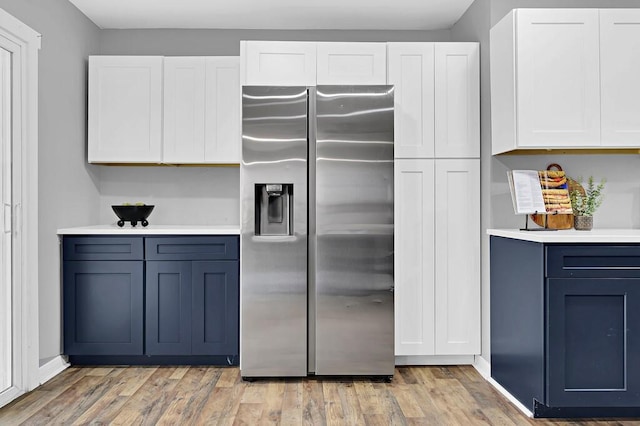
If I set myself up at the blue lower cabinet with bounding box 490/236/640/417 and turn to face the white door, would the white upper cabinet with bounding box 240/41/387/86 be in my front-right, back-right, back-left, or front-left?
front-right

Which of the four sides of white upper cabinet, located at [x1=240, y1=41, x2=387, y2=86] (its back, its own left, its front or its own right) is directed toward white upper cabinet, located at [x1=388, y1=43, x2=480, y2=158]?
left

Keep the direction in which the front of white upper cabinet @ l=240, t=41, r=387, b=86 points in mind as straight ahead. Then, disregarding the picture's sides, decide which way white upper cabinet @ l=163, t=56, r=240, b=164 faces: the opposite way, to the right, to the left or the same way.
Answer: the same way

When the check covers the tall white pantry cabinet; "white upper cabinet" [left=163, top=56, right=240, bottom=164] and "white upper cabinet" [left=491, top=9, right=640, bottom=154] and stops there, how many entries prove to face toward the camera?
3

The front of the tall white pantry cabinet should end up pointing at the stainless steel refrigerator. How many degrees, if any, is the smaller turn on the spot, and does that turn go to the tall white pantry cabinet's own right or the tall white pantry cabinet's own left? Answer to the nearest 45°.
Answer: approximately 45° to the tall white pantry cabinet's own right

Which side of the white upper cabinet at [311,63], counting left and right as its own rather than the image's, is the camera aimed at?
front

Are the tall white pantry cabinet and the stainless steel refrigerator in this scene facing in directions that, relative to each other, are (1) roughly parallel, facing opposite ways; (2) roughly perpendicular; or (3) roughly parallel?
roughly parallel

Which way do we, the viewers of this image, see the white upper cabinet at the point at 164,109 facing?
facing the viewer

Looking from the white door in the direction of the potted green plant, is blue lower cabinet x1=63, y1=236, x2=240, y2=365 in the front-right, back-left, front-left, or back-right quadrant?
front-left

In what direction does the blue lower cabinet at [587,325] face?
toward the camera

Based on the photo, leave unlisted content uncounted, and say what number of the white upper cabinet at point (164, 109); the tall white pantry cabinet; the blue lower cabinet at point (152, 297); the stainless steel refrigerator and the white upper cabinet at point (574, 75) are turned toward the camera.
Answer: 5

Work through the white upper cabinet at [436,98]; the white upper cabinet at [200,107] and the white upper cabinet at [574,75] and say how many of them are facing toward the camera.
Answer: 3

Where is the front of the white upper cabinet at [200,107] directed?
toward the camera

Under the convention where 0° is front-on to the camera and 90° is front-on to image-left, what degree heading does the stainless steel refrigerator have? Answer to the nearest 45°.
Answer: approximately 0°

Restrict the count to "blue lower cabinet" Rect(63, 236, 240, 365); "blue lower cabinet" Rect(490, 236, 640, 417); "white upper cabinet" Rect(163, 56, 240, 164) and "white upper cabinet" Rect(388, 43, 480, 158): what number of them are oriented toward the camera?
4

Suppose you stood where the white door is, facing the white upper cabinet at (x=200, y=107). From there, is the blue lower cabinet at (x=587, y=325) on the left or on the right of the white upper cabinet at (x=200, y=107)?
right
